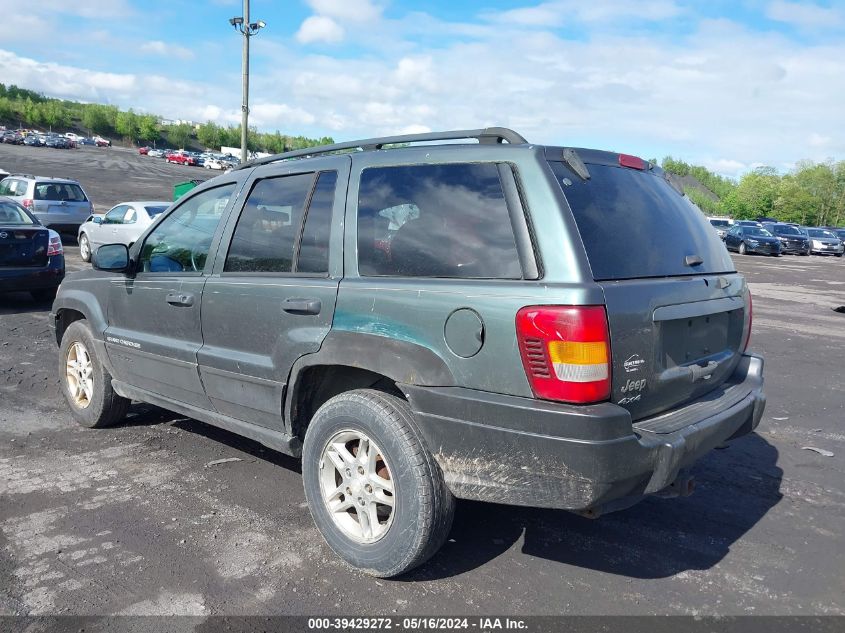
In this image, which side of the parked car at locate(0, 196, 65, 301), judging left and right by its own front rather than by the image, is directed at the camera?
back

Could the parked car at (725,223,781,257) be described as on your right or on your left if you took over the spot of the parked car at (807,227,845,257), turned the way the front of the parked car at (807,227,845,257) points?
on your right

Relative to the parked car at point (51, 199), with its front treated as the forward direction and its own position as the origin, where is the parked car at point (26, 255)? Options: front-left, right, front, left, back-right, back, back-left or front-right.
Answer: back-left

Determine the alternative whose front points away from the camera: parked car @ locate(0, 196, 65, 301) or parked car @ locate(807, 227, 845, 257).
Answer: parked car @ locate(0, 196, 65, 301)

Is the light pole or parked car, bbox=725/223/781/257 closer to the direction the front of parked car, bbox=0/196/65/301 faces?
the light pole

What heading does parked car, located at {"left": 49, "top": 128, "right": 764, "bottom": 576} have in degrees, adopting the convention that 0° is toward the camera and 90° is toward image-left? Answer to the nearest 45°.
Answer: approximately 135°

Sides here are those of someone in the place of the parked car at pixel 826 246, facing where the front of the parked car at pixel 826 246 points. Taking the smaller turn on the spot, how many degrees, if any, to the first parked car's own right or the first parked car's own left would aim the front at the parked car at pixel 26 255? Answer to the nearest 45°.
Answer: approximately 45° to the first parked car's own right

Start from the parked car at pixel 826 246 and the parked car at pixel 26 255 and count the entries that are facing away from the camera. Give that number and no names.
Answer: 1

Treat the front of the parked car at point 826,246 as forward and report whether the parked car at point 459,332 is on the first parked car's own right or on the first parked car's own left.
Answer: on the first parked car's own right

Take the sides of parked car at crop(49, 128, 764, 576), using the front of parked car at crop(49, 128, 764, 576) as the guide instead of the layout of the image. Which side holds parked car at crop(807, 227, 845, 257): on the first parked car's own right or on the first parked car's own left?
on the first parked car's own right

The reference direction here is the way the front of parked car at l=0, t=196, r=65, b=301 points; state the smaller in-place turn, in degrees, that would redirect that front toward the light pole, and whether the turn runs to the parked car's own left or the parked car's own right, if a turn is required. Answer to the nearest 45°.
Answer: approximately 45° to the parked car's own right

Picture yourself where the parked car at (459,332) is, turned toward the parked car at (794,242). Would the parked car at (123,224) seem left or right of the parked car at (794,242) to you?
left

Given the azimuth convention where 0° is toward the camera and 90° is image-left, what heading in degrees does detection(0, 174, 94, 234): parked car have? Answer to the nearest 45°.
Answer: approximately 135°
